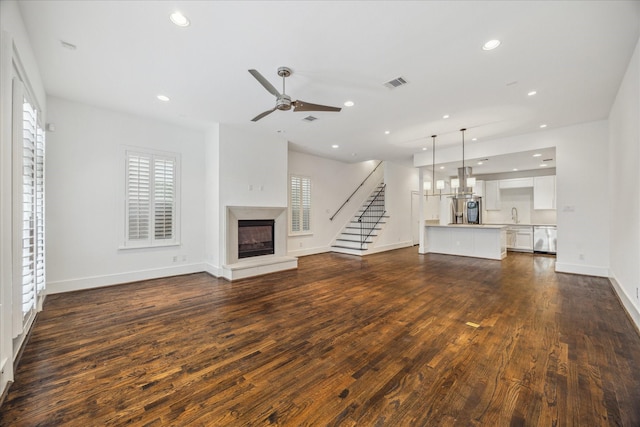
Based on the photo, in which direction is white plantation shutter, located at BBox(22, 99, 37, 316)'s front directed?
to the viewer's right

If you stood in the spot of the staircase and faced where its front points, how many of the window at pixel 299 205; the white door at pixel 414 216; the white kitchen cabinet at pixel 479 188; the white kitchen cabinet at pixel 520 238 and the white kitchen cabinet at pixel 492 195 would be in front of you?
1

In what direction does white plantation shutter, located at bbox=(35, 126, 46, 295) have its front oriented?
to the viewer's right

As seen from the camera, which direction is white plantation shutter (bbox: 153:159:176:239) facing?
toward the camera

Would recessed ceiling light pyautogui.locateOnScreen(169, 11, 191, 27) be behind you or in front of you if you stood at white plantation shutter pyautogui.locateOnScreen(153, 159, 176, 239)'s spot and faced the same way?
in front

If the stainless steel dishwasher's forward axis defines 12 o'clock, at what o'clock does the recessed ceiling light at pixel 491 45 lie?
The recessed ceiling light is roughly at 12 o'clock from the stainless steel dishwasher.

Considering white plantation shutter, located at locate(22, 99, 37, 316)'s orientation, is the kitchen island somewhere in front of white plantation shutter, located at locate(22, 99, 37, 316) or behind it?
in front

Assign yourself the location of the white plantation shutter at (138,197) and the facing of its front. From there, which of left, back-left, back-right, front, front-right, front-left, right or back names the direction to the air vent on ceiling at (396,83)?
front-left

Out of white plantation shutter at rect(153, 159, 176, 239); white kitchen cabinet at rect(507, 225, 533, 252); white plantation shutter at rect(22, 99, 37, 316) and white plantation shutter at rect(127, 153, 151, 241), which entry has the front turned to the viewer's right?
white plantation shutter at rect(22, 99, 37, 316)

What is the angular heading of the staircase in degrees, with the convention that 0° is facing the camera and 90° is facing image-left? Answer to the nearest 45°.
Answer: approximately 45°

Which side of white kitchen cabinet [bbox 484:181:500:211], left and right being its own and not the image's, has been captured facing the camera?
front

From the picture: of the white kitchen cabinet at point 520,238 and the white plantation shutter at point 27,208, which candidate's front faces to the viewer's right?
the white plantation shutter

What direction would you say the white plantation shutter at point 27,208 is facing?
to the viewer's right

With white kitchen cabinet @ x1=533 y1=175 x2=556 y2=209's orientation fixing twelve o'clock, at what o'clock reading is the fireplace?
The fireplace is roughly at 1 o'clock from the white kitchen cabinet.

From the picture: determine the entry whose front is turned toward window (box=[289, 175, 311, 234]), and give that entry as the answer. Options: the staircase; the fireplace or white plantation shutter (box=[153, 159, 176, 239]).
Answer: the staircase

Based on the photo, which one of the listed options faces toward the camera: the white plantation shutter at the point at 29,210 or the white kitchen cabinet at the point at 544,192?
the white kitchen cabinet

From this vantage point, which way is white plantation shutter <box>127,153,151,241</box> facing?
toward the camera

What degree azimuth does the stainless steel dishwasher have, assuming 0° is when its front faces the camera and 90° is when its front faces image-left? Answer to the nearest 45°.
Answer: approximately 0°
